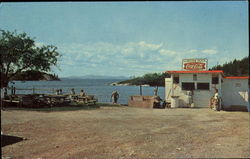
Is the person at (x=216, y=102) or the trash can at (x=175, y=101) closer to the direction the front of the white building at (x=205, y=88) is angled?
the person

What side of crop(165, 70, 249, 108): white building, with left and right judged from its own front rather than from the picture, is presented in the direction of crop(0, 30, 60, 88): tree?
right

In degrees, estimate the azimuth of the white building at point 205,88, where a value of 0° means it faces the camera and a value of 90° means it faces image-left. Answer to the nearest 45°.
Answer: approximately 0°

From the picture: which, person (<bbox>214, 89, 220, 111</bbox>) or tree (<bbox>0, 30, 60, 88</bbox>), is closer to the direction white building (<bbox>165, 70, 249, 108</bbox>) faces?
the person
